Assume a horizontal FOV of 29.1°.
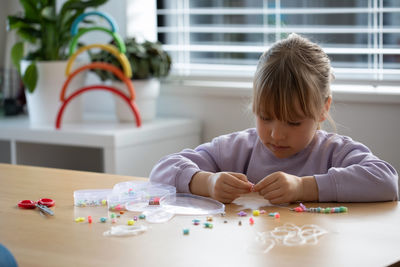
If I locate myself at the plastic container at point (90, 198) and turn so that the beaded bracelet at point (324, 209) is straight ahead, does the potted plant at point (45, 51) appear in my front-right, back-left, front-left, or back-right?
back-left

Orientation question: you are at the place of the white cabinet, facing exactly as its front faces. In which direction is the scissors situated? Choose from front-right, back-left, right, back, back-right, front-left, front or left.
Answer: front-left

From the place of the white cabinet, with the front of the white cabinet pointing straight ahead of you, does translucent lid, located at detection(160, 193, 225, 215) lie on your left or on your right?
on your left

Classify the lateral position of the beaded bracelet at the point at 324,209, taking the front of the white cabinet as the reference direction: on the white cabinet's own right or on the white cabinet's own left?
on the white cabinet's own left

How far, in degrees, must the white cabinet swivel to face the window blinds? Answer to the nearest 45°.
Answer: approximately 135° to its left

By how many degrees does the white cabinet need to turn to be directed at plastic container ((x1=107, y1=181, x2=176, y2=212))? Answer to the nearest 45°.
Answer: approximately 45° to its left

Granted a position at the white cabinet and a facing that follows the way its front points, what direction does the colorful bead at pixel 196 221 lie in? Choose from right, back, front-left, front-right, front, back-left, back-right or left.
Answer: front-left

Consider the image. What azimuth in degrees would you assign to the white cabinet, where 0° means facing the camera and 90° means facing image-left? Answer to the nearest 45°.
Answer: approximately 45°

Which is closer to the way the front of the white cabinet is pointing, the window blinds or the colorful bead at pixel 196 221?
the colorful bead
